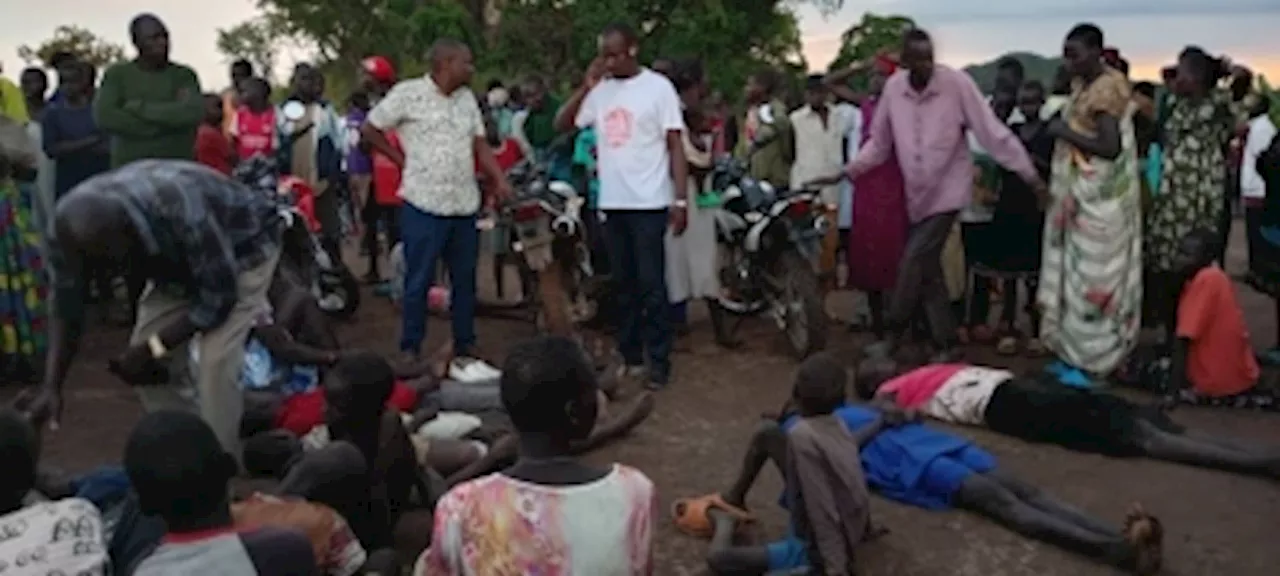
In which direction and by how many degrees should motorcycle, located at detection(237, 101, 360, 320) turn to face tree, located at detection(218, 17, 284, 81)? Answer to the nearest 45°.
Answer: approximately 135° to its left

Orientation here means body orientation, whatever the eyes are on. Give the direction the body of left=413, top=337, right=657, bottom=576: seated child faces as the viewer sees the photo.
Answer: away from the camera

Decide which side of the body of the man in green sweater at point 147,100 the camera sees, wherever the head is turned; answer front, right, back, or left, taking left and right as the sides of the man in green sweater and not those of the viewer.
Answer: front

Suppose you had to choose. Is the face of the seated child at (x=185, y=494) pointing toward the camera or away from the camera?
away from the camera

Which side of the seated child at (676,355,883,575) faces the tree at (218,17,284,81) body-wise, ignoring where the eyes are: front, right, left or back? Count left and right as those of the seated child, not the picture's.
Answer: front

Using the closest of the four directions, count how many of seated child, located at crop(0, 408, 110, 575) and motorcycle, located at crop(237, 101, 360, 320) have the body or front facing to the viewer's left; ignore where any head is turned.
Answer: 0

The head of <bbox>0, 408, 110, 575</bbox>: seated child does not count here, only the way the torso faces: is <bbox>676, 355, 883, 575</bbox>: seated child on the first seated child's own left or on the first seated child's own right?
on the first seated child's own right

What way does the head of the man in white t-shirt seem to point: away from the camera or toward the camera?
toward the camera

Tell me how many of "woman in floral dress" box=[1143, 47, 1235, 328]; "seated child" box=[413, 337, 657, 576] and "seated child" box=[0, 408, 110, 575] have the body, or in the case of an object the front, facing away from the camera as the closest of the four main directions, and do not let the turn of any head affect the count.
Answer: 2

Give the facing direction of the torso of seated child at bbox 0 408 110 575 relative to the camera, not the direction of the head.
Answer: away from the camera

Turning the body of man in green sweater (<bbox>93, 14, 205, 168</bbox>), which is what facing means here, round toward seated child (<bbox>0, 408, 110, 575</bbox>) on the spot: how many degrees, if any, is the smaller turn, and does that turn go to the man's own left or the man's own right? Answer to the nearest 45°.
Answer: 0° — they already face them

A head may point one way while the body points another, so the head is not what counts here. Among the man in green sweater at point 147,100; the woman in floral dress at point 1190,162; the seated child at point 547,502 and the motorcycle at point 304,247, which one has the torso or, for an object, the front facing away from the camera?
the seated child

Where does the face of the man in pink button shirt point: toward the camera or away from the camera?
toward the camera
